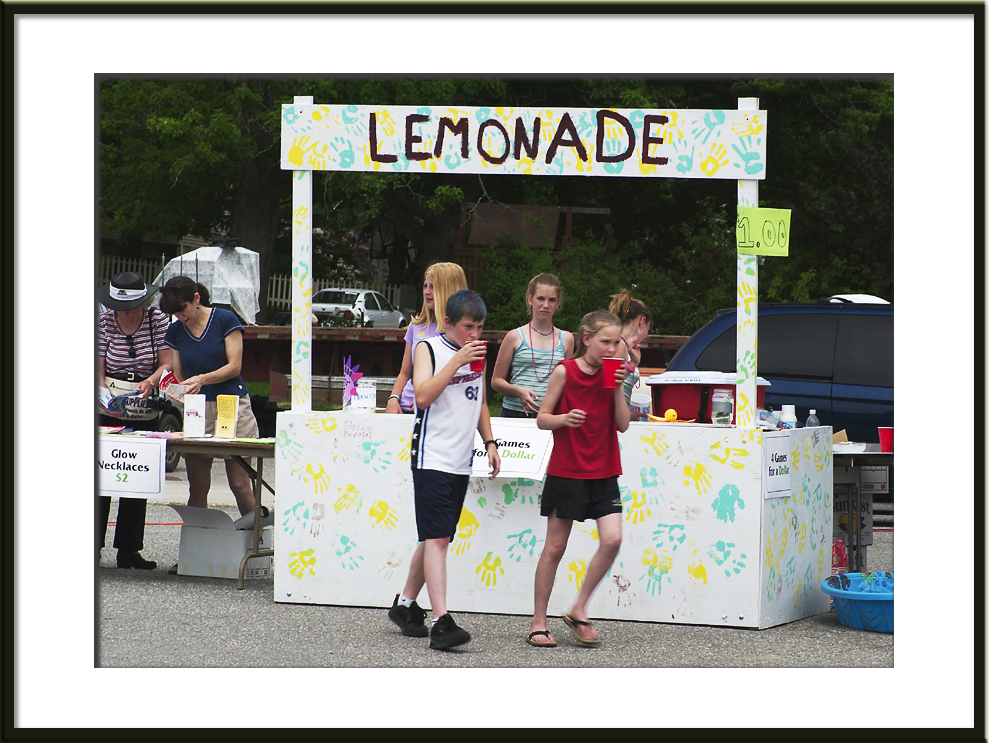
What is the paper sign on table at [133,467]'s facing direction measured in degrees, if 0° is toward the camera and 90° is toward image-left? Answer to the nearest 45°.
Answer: approximately 0°

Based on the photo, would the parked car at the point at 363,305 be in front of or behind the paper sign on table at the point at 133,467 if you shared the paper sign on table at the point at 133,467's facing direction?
behind

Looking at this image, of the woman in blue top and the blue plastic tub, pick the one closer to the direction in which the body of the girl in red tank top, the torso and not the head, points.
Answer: the blue plastic tub

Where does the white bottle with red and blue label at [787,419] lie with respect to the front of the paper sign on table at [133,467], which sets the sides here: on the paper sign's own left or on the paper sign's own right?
on the paper sign's own left

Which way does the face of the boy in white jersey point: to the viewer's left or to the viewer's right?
to the viewer's right

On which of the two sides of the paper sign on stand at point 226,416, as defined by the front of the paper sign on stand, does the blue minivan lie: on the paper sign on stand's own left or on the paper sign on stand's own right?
on the paper sign on stand's own left

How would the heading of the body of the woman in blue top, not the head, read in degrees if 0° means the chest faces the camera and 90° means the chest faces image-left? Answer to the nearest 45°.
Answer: approximately 45°
